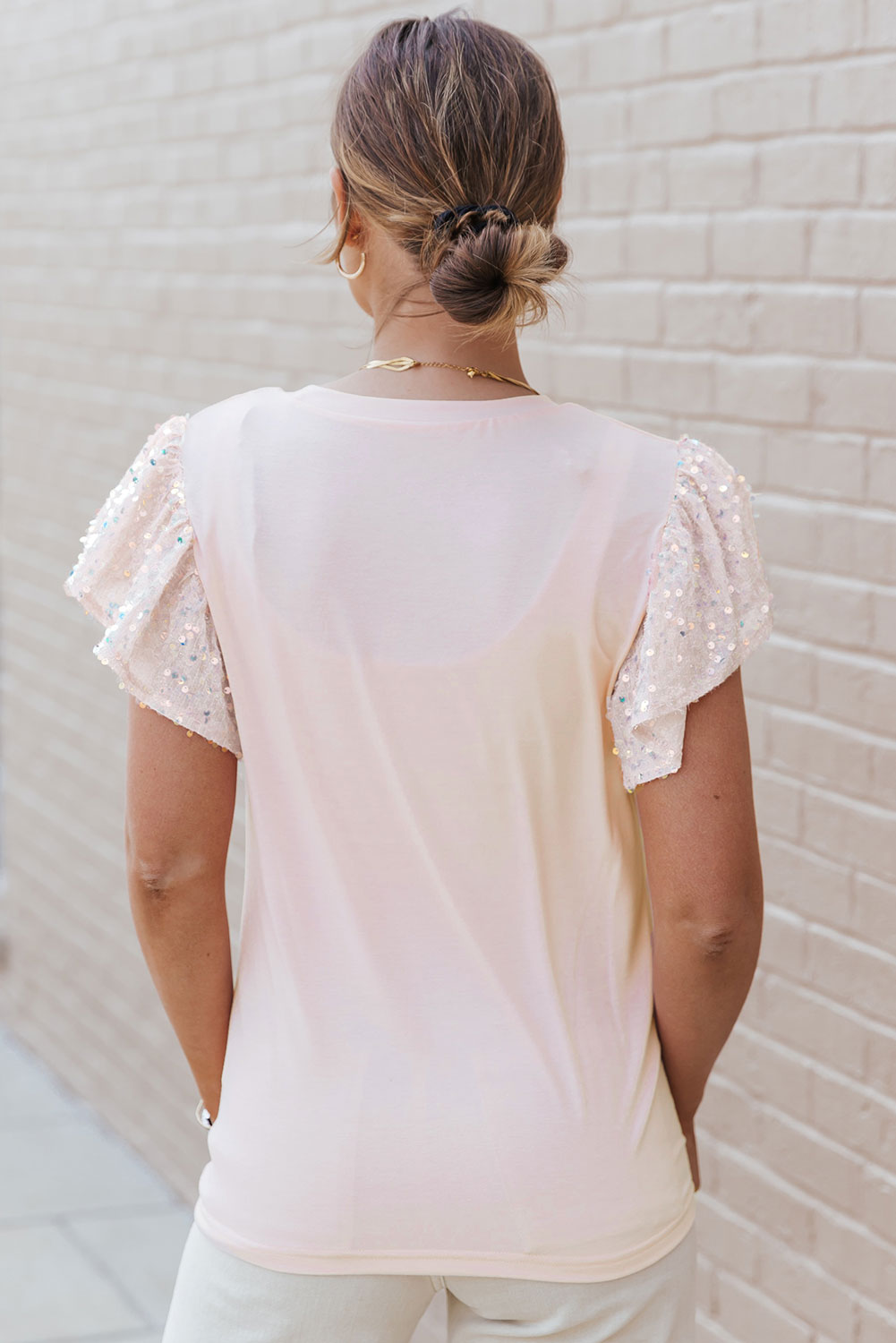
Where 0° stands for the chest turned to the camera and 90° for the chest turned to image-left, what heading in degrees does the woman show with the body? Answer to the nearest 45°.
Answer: approximately 180°
